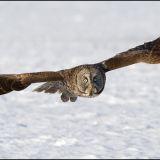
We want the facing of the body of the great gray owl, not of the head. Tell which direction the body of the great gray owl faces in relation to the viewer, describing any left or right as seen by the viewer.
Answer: facing the viewer and to the right of the viewer
